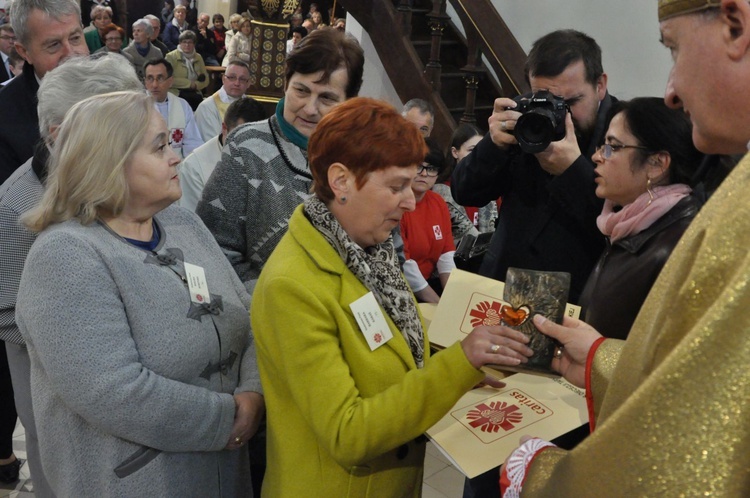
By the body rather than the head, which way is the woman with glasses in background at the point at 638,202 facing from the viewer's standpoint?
to the viewer's left

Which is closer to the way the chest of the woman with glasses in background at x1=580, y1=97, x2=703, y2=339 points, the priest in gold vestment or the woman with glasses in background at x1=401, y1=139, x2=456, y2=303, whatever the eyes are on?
the woman with glasses in background

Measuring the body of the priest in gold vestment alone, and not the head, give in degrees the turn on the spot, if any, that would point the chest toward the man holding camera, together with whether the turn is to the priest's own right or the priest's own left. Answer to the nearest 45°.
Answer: approximately 90° to the priest's own right

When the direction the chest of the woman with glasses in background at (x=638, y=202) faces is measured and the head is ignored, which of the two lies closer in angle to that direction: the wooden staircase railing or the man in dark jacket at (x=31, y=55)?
the man in dark jacket

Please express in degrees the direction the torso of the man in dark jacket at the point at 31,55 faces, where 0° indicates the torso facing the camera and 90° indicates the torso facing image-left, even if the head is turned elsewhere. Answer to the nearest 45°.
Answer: approximately 315°

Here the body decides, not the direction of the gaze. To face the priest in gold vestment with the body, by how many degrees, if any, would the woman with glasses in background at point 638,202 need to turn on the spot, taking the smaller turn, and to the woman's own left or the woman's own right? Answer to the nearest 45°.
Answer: approximately 90° to the woman's own left

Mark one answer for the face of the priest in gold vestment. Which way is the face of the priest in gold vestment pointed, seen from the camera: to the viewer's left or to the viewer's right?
to the viewer's left

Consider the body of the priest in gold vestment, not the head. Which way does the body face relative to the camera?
to the viewer's left

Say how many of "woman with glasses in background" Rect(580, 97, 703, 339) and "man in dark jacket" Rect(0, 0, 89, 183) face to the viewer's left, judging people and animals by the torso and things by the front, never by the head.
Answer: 1
